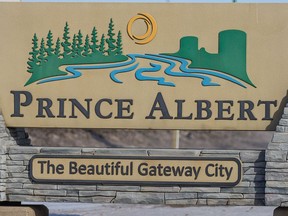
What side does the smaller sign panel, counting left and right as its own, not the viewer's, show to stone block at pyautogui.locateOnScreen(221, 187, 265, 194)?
left

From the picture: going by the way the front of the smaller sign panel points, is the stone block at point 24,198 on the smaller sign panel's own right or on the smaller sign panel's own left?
on the smaller sign panel's own right

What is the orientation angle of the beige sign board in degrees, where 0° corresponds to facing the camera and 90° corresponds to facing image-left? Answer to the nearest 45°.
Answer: approximately 0°

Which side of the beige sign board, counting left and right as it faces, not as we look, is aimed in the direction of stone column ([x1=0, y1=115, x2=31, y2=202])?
right

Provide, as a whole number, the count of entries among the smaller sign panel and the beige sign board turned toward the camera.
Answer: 2

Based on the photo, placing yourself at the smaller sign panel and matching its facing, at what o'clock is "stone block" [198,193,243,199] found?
The stone block is roughly at 9 o'clock from the smaller sign panel.

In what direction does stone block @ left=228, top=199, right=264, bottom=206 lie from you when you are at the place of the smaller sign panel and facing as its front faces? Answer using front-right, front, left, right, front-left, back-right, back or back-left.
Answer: left

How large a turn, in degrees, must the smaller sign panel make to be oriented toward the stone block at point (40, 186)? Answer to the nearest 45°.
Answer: approximately 90° to its right

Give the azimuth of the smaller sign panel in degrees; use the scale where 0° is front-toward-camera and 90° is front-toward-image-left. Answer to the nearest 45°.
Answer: approximately 0°

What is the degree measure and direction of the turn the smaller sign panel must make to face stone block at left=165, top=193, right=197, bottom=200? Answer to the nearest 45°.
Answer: approximately 90° to its left
